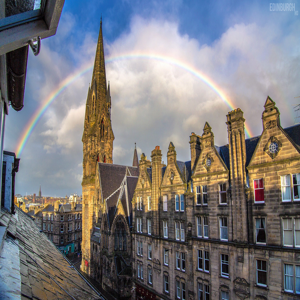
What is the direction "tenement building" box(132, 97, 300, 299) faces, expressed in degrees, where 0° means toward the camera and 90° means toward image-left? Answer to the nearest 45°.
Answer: approximately 45°
